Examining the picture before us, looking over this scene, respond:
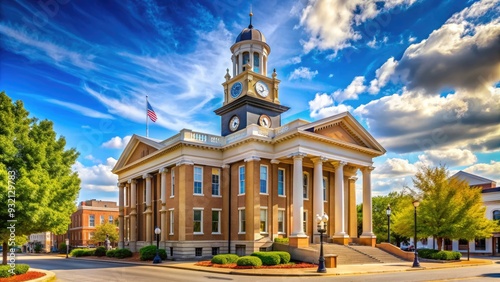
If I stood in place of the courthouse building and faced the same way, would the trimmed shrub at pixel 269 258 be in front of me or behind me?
in front

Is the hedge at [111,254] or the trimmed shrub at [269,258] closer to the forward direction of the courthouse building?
the trimmed shrub

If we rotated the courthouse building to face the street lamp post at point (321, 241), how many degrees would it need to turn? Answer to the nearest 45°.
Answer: approximately 45° to its right

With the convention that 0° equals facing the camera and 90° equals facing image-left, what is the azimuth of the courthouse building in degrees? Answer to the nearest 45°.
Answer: approximately 315°

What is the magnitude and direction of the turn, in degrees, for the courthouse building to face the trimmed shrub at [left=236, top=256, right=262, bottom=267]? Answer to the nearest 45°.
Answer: approximately 45° to its right

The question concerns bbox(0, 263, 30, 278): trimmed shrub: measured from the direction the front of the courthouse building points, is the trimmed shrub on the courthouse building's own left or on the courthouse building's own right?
on the courthouse building's own right

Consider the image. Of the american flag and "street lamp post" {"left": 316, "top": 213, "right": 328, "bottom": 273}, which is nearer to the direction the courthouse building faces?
the street lamp post
